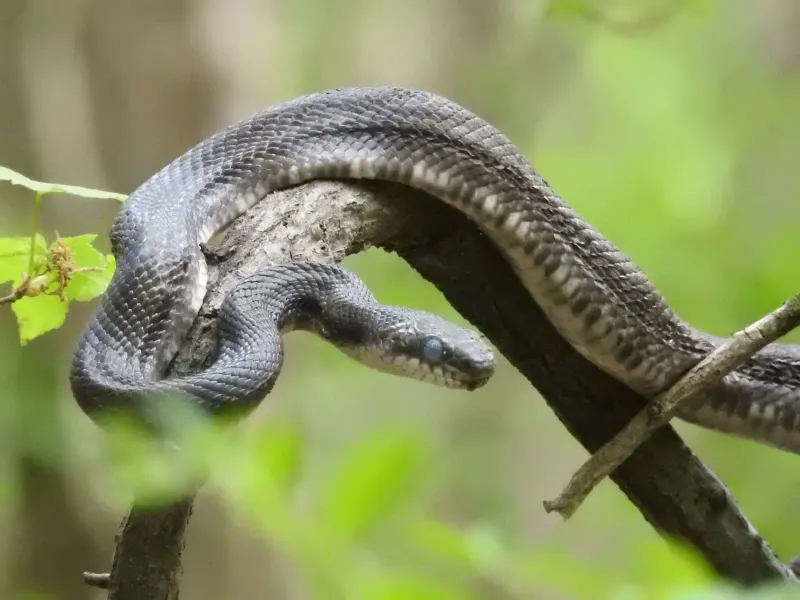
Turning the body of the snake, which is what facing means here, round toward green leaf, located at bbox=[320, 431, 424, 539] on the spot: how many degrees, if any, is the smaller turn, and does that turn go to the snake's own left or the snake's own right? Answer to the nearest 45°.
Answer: approximately 90° to the snake's own right

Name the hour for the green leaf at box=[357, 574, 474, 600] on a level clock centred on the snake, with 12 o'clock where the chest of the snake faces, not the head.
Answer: The green leaf is roughly at 3 o'clock from the snake.

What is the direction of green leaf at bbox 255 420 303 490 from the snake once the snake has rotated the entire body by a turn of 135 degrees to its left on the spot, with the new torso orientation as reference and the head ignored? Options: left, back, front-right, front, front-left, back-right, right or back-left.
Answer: back-left

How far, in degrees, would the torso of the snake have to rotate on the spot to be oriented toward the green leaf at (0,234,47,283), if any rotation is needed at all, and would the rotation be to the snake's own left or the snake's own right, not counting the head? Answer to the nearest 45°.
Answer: approximately 135° to the snake's own right

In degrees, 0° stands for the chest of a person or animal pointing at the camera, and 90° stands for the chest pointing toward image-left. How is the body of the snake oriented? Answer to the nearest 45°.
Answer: approximately 270°
